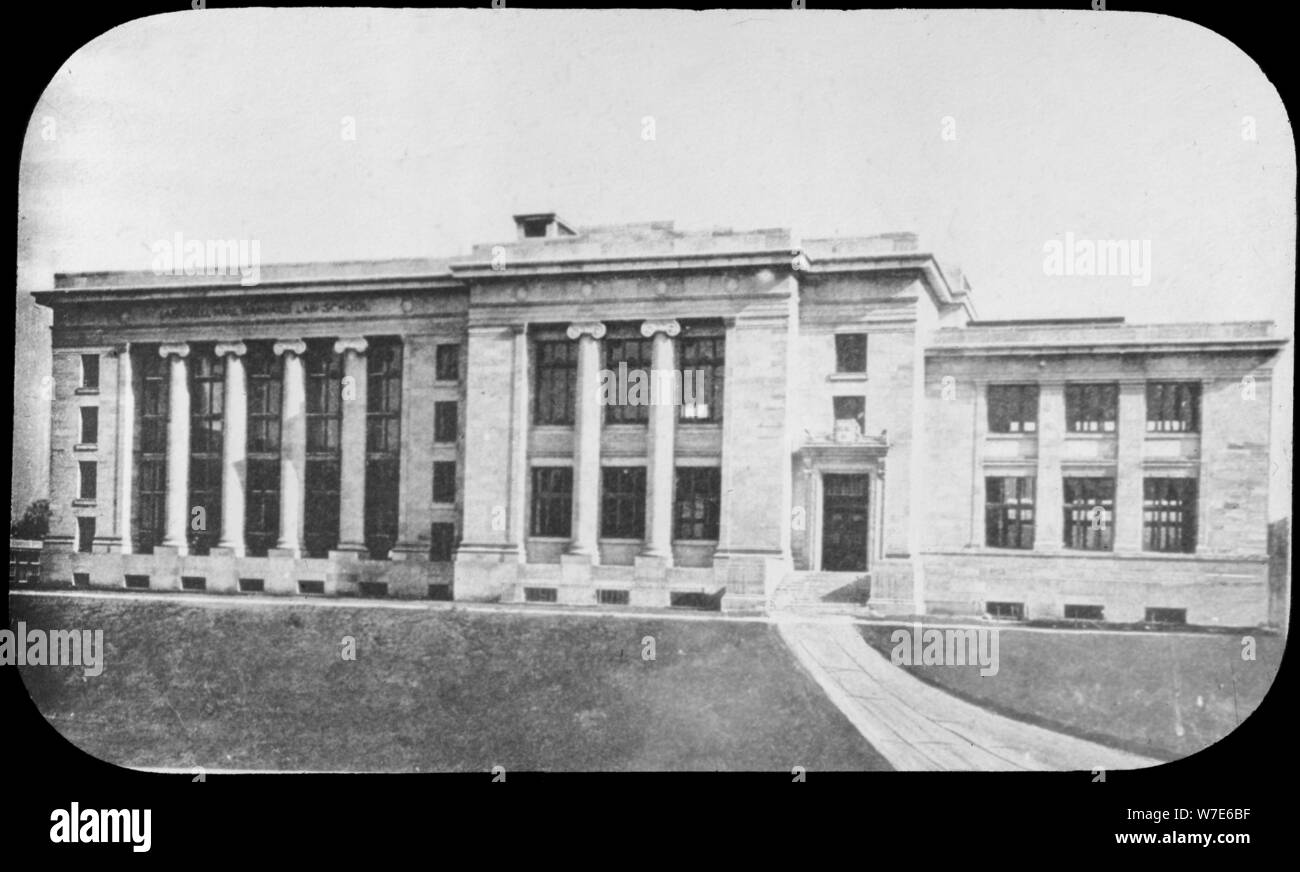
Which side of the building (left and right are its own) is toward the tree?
right

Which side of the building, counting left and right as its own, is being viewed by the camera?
front
